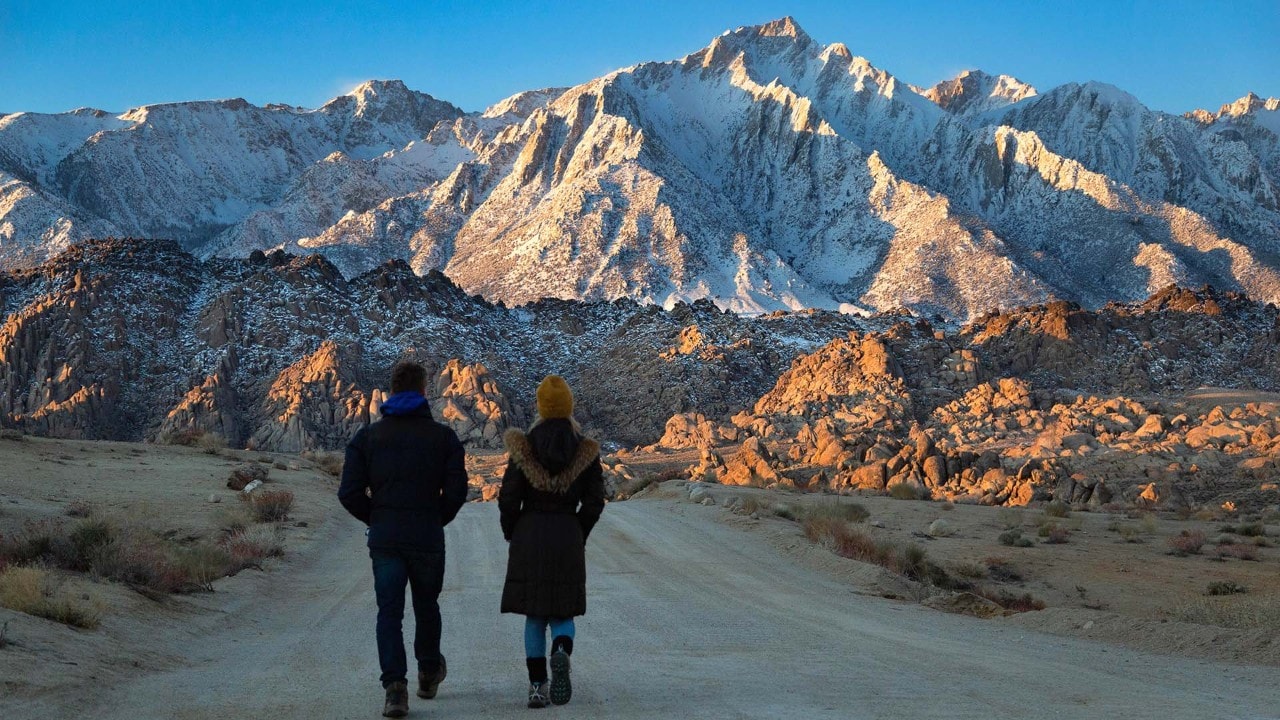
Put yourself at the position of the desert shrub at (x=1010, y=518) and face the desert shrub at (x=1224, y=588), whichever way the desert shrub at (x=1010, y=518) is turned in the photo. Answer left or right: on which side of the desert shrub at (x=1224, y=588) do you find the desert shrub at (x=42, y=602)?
right

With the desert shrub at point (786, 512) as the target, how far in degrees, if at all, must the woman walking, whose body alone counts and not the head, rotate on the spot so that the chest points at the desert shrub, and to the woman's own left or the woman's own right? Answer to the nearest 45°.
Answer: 0° — they already face it

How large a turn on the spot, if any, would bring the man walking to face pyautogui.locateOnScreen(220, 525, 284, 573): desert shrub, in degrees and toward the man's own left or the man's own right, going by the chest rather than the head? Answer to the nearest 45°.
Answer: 0° — they already face it

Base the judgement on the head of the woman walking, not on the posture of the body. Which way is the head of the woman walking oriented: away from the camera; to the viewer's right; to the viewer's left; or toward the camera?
away from the camera

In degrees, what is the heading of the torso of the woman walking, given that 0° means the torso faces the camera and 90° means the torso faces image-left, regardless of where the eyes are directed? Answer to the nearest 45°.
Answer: approximately 180°

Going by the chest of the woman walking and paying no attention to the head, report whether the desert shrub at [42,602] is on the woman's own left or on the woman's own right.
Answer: on the woman's own left

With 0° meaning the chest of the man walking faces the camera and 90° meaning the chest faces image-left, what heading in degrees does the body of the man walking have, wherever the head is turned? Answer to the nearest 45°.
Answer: approximately 180°

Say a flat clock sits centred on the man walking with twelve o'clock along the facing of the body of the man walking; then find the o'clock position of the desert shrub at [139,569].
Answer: The desert shrub is roughly at 11 o'clock from the man walking.

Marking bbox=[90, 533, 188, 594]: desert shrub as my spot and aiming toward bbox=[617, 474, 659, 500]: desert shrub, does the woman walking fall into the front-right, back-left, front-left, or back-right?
back-right

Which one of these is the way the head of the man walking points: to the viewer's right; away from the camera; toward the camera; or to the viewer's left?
away from the camera

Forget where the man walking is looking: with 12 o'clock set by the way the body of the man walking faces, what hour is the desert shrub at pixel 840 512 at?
The desert shrub is roughly at 1 o'clock from the man walking.
